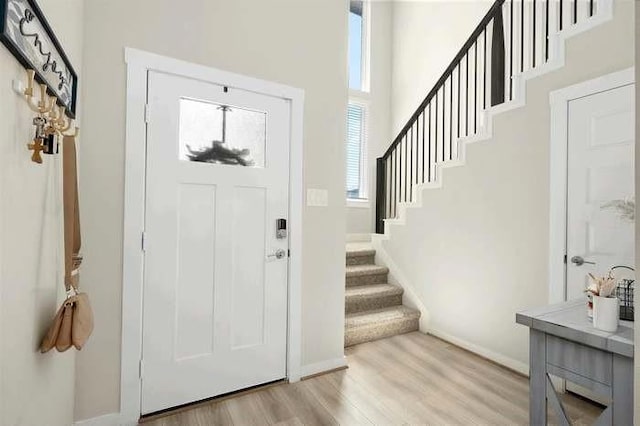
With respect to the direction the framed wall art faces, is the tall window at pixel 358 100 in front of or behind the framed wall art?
in front

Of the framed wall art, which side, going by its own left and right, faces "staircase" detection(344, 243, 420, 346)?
front

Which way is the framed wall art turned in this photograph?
to the viewer's right

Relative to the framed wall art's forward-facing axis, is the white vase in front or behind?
in front

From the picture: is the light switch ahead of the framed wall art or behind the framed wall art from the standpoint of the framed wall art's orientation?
ahead

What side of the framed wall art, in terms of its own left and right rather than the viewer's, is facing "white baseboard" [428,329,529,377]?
front

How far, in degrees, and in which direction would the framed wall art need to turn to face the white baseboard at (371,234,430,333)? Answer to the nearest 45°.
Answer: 0° — it already faces it

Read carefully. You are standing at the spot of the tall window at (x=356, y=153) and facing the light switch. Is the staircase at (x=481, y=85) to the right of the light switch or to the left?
left
